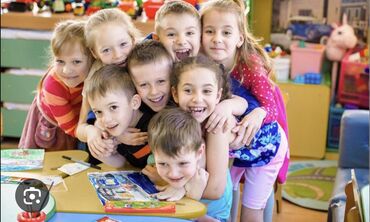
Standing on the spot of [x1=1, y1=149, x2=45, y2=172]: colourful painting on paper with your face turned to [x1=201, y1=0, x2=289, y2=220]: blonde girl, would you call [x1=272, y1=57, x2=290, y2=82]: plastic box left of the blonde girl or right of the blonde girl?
left

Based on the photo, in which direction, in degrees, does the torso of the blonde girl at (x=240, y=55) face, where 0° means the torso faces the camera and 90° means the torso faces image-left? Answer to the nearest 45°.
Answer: approximately 45°

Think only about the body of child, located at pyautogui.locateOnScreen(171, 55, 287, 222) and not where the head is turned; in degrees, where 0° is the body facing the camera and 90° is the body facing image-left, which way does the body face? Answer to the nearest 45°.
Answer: approximately 45°

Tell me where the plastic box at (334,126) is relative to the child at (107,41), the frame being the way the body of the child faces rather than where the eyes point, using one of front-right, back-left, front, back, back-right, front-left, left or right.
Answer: back-left
